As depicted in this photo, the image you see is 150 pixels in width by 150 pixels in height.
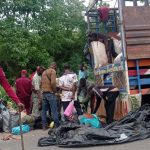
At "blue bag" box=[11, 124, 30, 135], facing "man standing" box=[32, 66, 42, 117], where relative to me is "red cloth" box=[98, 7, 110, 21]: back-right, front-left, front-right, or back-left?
front-right

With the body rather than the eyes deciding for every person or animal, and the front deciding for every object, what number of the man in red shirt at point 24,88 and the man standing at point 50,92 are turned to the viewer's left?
0

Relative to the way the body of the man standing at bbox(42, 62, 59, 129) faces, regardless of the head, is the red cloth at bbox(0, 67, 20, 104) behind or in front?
behind

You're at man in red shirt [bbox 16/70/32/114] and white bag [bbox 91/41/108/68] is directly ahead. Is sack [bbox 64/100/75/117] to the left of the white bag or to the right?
right

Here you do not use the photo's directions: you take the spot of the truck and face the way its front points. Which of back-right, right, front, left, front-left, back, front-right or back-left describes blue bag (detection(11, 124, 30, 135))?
back-left

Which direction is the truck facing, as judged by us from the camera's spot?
facing away from the viewer and to the right of the viewer

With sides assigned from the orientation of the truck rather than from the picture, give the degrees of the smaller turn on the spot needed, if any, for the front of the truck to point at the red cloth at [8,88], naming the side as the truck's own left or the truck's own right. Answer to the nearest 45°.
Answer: approximately 180°

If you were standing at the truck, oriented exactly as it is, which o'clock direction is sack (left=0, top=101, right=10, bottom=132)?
The sack is roughly at 8 o'clock from the truck.

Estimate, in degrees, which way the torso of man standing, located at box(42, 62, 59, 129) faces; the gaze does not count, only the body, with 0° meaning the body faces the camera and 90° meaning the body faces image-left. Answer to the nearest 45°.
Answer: approximately 225°

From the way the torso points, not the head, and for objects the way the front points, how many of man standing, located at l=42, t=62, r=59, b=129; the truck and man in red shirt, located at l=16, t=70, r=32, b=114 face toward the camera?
0
